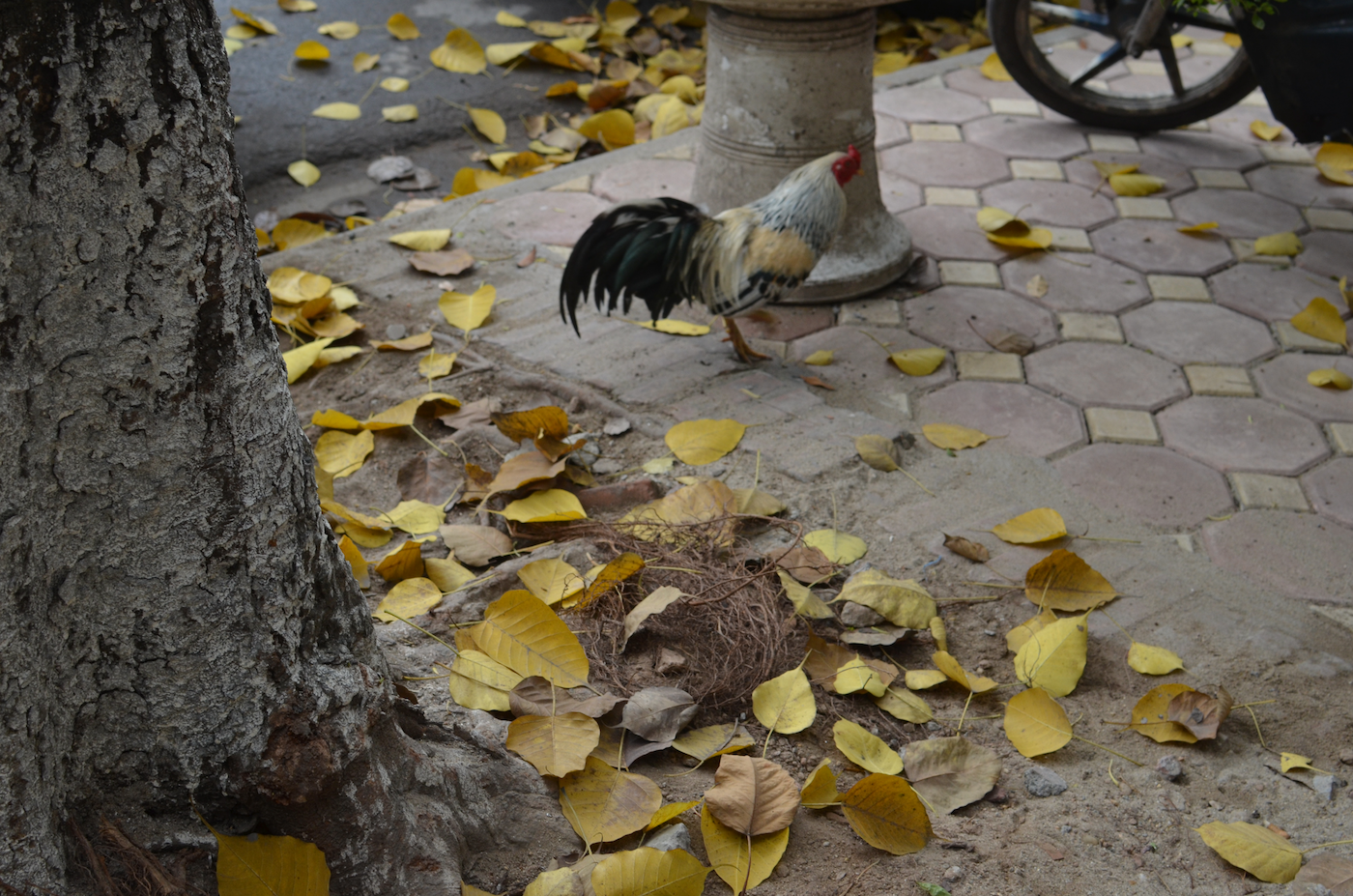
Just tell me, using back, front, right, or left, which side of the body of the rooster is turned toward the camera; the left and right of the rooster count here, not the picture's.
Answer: right

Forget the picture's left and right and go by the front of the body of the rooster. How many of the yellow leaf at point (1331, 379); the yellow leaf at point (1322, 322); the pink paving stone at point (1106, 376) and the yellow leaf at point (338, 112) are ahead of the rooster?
3

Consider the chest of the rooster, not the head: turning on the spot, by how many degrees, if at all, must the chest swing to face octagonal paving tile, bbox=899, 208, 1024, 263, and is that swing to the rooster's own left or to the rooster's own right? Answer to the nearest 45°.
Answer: approximately 45° to the rooster's own left

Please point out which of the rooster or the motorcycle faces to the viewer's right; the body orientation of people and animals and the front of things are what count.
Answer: the rooster

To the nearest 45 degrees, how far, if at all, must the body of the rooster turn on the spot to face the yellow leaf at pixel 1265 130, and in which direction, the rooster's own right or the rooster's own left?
approximately 45° to the rooster's own left

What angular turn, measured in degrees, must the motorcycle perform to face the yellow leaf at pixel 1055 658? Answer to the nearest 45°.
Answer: approximately 90° to its left

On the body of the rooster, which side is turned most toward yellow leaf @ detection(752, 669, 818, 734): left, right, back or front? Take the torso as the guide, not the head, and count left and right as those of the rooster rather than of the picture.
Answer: right

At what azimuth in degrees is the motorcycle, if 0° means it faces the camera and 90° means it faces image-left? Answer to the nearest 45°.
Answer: approximately 90°
